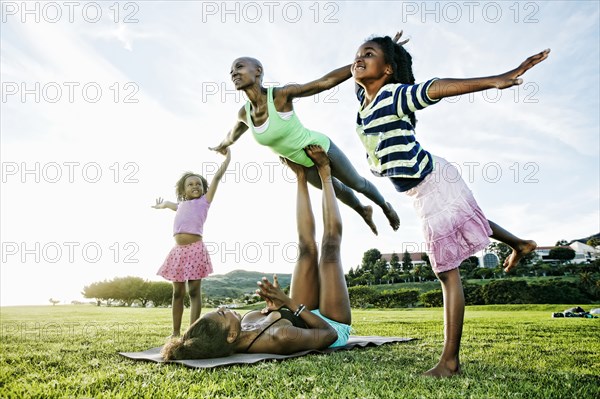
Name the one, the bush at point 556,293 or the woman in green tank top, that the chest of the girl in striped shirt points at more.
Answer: the woman in green tank top

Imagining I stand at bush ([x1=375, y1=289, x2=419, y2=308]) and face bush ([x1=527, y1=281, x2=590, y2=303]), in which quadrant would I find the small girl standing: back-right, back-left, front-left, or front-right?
back-right

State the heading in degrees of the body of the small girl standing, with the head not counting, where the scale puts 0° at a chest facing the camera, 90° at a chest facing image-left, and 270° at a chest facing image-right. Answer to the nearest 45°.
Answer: approximately 0°

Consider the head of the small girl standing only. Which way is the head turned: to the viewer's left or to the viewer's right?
to the viewer's right

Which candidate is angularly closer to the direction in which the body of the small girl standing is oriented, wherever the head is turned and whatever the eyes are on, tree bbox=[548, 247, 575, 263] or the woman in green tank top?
the woman in green tank top

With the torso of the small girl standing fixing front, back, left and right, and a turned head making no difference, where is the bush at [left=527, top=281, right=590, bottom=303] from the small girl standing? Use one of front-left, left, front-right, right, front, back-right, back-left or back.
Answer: back-left
